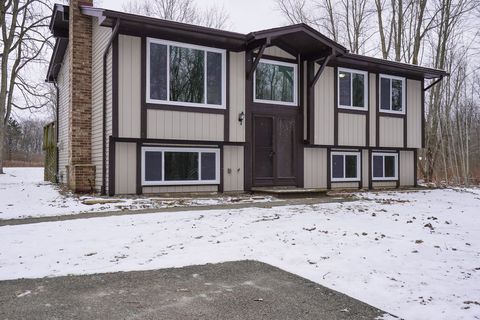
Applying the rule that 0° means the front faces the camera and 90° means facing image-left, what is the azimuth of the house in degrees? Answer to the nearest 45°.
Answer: approximately 315°

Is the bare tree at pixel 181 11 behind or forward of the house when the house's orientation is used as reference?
behind

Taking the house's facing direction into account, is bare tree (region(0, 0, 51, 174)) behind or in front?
behind
